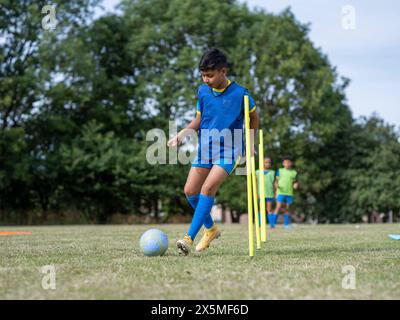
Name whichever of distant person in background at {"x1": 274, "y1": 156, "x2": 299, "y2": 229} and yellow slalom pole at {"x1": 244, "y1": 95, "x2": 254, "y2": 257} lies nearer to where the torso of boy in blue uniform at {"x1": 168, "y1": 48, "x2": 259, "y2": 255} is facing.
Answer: the yellow slalom pole

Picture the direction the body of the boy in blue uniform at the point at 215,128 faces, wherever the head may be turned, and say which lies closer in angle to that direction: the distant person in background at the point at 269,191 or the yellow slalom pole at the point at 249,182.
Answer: the yellow slalom pole

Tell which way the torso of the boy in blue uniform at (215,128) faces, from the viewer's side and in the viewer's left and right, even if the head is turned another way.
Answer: facing the viewer and to the left of the viewer

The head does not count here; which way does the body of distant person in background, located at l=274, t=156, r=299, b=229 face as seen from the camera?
toward the camera

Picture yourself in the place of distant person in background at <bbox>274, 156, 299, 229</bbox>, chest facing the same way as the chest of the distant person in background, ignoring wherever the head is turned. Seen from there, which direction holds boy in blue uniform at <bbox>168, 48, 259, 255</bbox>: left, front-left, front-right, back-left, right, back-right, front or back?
front

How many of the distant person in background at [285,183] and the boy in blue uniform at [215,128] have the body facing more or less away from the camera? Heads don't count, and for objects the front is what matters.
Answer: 0

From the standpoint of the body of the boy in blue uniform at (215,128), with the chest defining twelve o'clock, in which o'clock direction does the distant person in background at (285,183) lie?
The distant person in background is roughly at 5 o'clock from the boy in blue uniform.

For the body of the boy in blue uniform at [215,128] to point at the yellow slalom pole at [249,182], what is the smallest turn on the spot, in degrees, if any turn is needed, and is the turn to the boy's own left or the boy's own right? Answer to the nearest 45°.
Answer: approximately 90° to the boy's own left

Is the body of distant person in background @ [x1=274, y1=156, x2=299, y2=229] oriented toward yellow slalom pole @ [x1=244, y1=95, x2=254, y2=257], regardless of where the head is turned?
yes

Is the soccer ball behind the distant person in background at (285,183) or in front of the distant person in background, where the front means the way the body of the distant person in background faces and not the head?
in front
